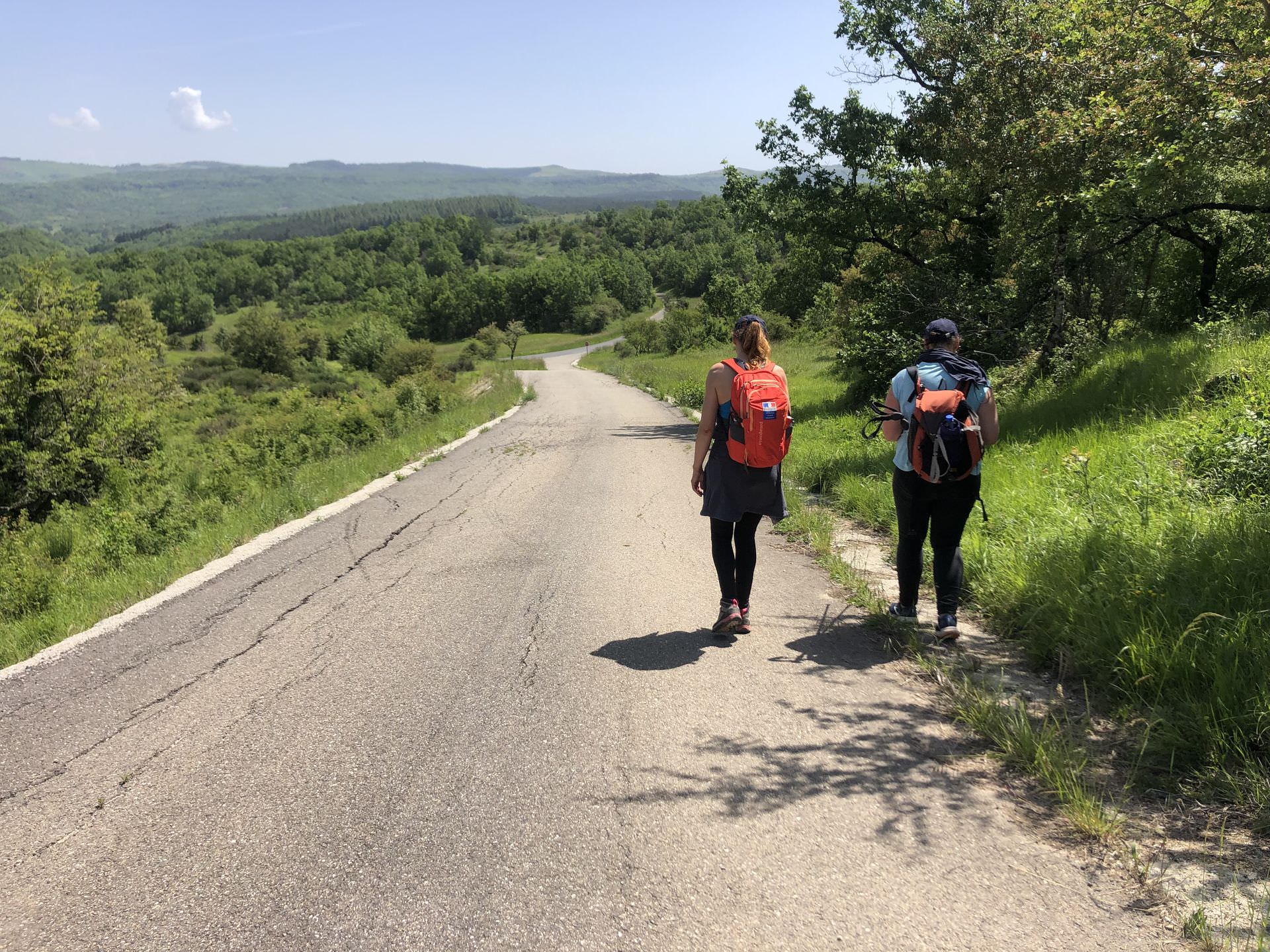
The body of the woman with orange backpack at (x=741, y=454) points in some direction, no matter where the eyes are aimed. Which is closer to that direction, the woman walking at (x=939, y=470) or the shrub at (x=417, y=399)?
the shrub

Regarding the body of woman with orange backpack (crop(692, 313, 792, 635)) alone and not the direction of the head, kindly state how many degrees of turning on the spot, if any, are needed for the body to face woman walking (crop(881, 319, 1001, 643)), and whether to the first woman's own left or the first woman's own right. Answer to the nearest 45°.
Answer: approximately 135° to the first woman's own right

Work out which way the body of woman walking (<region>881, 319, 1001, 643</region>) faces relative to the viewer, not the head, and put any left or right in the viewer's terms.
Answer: facing away from the viewer

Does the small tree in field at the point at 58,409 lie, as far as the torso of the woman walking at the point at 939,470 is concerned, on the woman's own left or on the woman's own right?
on the woman's own left

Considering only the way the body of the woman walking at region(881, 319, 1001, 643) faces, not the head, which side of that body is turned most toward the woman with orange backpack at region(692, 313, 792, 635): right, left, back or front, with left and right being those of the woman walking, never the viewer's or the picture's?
left

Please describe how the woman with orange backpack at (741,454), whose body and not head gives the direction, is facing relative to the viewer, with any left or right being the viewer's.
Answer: facing away from the viewer and to the left of the viewer

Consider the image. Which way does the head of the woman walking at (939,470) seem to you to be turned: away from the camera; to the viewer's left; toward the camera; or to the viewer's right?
away from the camera
